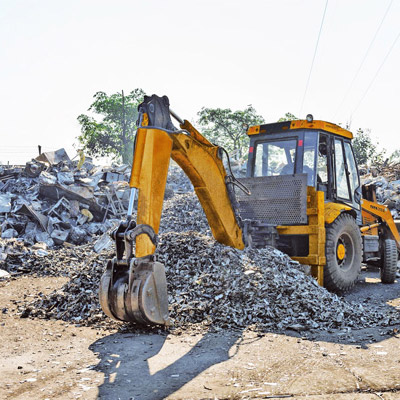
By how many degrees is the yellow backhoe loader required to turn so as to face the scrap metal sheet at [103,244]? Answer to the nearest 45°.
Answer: approximately 90° to its left

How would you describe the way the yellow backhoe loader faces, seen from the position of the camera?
facing away from the viewer and to the right of the viewer

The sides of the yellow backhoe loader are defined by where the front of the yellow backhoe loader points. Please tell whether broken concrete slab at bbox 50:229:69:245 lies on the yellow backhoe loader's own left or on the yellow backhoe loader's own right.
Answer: on the yellow backhoe loader's own left

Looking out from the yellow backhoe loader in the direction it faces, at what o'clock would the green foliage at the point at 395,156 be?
The green foliage is roughly at 11 o'clock from the yellow backhoe loader.

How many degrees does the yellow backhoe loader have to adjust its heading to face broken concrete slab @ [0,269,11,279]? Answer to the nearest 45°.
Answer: approximately 90° to its left

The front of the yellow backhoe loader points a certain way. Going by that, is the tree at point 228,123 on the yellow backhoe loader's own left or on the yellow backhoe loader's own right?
on the yellow backhoe loader's own left

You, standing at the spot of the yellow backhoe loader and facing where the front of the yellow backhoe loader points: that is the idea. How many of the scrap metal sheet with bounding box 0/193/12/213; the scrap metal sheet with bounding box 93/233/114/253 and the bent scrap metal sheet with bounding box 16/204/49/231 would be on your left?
3

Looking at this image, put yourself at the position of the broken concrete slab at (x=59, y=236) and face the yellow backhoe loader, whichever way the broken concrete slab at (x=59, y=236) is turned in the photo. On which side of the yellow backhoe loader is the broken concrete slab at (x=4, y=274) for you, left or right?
right

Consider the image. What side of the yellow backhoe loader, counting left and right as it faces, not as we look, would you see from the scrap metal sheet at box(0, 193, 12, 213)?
left
